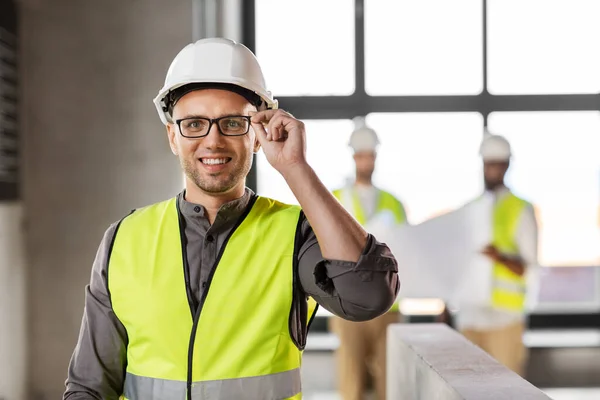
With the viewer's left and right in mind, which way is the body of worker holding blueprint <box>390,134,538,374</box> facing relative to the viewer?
facing the viewer and to the left of the viewer

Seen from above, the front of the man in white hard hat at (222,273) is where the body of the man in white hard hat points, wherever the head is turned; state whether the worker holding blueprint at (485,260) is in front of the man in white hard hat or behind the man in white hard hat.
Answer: behind

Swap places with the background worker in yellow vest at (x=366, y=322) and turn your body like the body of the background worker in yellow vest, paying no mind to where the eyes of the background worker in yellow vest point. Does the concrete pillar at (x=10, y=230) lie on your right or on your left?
on your right

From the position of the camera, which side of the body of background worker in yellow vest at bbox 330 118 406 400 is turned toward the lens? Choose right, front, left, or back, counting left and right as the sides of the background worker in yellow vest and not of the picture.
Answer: front

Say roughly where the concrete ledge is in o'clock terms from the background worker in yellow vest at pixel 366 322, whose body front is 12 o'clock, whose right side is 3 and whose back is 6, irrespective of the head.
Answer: The concrete ledge is roughly at 12 o'clock from the background worker in yellow vest.

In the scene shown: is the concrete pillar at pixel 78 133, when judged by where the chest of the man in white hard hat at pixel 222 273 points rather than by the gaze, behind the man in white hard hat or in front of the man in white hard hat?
behind

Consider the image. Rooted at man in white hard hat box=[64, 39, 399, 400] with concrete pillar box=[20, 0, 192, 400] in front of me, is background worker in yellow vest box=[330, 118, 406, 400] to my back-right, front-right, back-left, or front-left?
front-right

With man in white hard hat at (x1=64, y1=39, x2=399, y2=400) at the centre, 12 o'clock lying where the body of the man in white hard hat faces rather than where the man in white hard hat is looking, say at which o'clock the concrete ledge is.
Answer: The concrete ledge is roughly at 8 o'clock from the man in white hard hat.

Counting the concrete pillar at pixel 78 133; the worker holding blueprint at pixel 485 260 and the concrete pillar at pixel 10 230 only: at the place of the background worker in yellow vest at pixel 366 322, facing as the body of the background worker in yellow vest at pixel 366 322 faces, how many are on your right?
2

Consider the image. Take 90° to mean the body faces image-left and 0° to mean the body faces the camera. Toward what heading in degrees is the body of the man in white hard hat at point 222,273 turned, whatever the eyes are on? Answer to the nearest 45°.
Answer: approximately 0°

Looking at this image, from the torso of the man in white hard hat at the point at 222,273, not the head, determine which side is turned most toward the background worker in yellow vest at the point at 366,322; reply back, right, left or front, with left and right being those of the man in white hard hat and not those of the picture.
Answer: back

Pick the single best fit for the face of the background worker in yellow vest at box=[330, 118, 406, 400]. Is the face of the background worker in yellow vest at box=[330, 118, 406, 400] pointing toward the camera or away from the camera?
toward the camera

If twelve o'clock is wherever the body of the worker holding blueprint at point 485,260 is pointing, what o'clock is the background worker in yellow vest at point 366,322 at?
The background worker in yellow vest is roughly at 1 o'clock from the worker holding blueprint.

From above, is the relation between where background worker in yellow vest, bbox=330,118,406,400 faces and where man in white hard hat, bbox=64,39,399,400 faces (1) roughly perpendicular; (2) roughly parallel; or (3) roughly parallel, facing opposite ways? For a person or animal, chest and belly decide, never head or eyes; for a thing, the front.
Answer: roughly parallel
